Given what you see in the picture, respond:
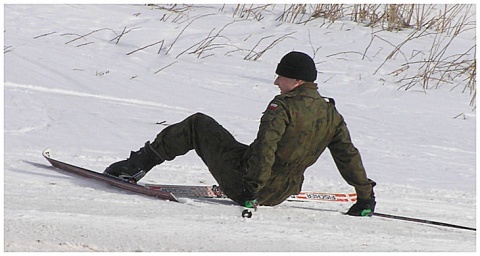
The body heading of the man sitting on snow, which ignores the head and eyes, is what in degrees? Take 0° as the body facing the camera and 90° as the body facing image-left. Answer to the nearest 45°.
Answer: approximately 135°
